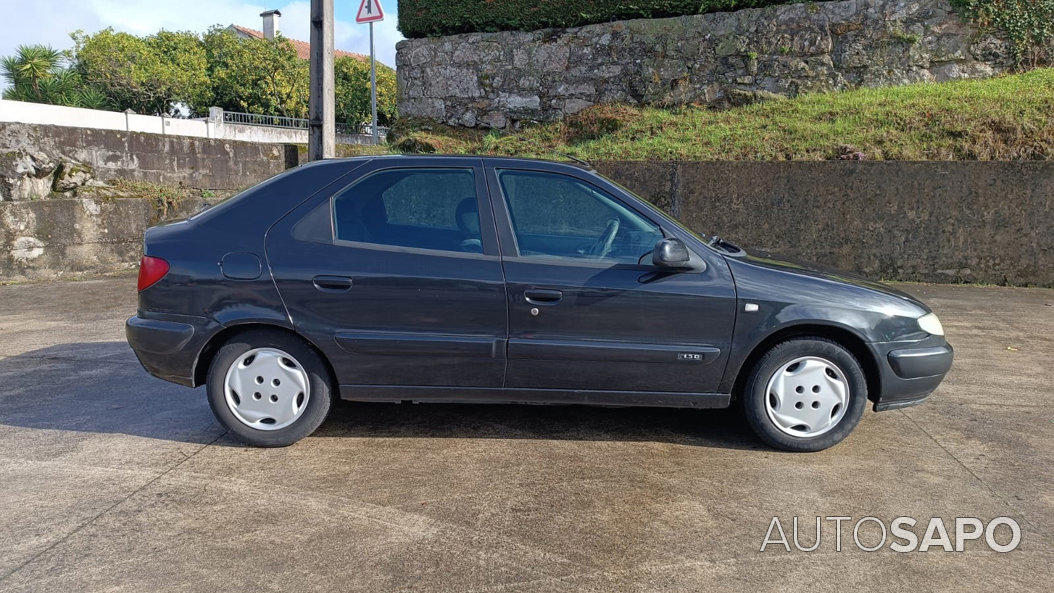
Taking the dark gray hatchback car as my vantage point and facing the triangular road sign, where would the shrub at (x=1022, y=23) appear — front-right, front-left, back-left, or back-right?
front-right

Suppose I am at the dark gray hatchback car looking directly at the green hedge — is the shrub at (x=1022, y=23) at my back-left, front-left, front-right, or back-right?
front-right

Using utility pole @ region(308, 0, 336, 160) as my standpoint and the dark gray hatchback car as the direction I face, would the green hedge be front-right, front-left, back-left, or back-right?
back-left

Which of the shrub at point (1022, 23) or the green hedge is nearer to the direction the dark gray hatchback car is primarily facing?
the shrub

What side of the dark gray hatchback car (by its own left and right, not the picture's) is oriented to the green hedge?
left

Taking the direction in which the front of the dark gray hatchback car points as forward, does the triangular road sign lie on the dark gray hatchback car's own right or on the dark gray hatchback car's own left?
on the dark gray hatchback car's own left

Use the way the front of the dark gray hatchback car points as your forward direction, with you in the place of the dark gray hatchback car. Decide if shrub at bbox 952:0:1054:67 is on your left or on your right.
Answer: on your left

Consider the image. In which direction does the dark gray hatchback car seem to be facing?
to the viewer's right

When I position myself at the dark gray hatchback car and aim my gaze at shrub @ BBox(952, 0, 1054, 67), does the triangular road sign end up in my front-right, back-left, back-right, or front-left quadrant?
front-left

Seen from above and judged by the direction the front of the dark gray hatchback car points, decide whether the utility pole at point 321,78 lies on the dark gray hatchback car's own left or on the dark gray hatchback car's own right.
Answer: on the dark gray hatchback car's own left

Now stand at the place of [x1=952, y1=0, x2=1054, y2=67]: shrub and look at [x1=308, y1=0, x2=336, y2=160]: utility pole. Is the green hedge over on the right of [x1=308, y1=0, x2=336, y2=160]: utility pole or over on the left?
right
